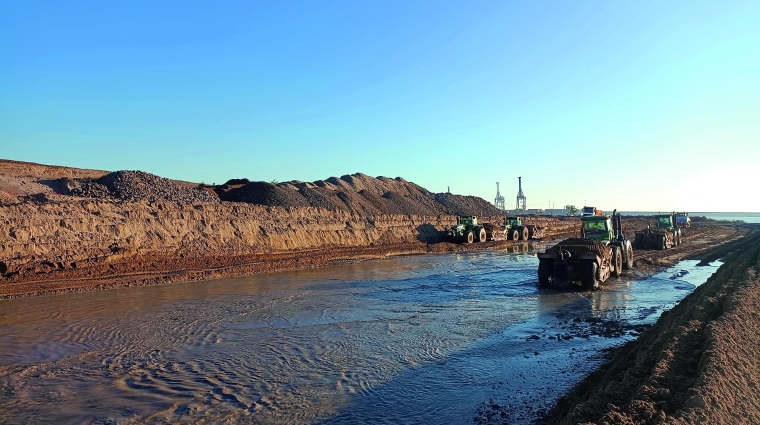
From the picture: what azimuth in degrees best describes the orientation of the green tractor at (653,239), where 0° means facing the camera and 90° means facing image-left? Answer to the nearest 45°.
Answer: approximately 225°

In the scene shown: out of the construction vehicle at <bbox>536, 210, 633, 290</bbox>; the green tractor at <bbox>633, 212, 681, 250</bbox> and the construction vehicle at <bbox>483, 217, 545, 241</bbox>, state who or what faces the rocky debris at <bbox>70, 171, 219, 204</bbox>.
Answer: the construction vehicle at <bbox>483, 217, 545, 241</bbox>

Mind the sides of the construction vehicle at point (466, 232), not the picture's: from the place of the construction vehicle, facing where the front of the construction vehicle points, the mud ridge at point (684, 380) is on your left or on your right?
on your left

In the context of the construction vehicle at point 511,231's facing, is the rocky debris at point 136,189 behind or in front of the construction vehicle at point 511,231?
in front

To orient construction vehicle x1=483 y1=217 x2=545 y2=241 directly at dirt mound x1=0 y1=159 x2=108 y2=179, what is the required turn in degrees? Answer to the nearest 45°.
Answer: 0° — it already faces it

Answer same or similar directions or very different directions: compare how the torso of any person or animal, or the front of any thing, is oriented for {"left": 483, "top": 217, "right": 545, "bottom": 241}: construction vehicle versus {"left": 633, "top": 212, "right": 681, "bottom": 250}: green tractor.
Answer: very different directions

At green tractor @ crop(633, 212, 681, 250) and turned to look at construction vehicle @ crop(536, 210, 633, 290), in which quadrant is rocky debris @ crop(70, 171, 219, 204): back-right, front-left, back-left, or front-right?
front-right

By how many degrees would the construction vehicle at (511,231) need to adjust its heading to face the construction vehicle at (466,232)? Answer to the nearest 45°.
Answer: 0° — it already faces it

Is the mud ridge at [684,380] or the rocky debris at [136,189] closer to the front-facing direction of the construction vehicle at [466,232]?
the rocky debris

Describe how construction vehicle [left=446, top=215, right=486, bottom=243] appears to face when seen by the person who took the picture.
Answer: facing the viewer and to the left of the viewer

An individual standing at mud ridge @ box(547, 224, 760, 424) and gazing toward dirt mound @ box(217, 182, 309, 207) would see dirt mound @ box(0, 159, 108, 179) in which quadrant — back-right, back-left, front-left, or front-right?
front-left

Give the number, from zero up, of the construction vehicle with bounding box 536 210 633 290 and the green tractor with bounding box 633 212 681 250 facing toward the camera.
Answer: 0

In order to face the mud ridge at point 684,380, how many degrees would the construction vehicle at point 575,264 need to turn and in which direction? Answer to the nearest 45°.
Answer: approximately 135° to its right
